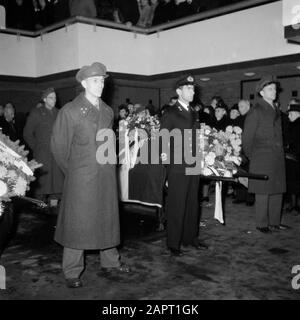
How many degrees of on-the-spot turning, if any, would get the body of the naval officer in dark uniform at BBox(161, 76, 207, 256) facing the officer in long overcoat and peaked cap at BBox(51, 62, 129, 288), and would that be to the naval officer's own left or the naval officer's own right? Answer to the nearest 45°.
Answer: approximately 90° to the naval officer's own right

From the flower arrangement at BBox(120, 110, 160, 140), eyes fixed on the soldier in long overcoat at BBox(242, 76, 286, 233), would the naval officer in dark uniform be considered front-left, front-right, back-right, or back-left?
front-right

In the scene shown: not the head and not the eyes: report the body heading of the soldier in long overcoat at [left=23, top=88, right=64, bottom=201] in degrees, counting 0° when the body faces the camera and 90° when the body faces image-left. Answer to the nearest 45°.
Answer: approximately 315°

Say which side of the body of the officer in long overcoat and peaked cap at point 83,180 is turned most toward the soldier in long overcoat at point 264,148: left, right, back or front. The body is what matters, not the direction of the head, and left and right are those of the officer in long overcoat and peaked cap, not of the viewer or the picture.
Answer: left

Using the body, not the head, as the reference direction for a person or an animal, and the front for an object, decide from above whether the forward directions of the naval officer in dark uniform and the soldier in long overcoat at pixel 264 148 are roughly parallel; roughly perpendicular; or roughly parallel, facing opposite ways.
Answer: roughly parallel

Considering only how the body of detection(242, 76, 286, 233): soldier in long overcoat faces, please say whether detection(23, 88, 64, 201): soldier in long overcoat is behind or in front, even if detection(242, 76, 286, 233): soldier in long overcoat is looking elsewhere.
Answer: behind

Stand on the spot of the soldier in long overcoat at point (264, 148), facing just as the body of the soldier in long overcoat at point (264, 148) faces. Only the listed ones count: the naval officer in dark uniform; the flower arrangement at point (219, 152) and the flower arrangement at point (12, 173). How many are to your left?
0

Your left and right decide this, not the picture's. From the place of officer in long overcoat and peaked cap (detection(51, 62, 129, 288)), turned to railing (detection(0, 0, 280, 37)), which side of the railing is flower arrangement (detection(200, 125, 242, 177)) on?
right

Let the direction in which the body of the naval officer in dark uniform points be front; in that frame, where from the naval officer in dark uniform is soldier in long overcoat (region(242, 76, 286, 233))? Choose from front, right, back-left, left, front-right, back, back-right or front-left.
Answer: left

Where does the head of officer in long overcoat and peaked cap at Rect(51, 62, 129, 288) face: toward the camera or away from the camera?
toward the camera

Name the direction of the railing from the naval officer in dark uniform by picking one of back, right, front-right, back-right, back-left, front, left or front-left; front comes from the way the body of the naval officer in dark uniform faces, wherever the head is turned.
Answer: back-left

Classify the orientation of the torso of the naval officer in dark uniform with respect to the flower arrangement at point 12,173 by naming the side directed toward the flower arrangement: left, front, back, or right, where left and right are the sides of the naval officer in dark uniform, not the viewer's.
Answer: right

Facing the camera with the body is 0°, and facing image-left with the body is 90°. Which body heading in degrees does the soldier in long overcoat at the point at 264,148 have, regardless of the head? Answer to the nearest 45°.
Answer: approximately 315°

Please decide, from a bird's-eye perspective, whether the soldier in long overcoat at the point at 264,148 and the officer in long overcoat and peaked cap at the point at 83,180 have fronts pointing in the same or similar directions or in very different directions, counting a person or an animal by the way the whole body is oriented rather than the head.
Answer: same or similar directions

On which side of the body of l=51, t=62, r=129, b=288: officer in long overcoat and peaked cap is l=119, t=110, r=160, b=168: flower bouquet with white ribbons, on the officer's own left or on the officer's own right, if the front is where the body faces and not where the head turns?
on the officer's own left

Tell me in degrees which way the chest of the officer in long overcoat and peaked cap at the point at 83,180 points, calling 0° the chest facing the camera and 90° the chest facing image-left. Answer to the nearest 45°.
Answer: approximately 315°

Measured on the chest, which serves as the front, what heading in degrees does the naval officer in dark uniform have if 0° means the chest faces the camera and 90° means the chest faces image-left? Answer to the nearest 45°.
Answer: approximately 315°

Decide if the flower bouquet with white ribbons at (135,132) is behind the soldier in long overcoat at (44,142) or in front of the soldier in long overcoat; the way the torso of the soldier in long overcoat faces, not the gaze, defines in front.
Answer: in front
